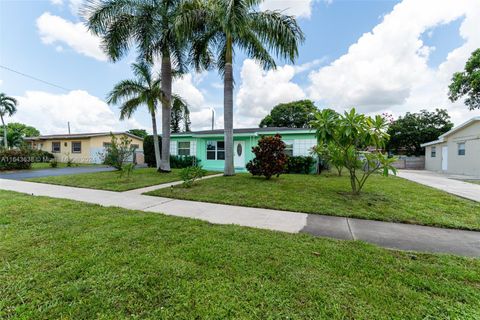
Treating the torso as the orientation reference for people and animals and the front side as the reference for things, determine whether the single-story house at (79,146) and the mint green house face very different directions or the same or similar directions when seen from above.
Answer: same or similar directions

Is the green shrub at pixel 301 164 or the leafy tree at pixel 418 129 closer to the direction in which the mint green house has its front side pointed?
the green shrub

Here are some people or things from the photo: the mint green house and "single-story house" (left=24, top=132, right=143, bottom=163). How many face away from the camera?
0

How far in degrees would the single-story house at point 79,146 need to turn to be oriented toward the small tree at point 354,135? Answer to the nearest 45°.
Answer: approximately 45° to its left

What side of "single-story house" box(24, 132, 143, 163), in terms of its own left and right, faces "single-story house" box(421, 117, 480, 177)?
left

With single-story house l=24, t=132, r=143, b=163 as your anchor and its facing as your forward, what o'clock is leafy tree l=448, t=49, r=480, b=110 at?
The leafy tree is roughly at 9 o'clock from the single-story house.

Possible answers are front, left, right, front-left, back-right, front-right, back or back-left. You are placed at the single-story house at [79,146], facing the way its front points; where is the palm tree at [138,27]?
front-left

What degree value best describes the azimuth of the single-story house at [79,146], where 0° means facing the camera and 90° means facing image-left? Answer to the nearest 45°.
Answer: approximately 45°

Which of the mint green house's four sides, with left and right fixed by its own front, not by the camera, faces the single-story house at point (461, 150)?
left

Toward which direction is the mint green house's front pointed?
toward the camera
